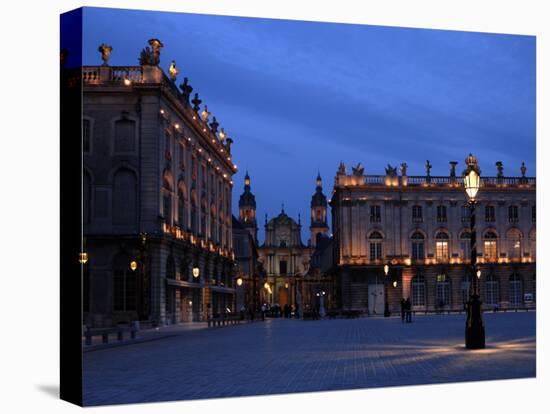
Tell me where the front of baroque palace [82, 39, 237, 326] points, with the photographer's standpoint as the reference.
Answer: facing to the right of the viewer
